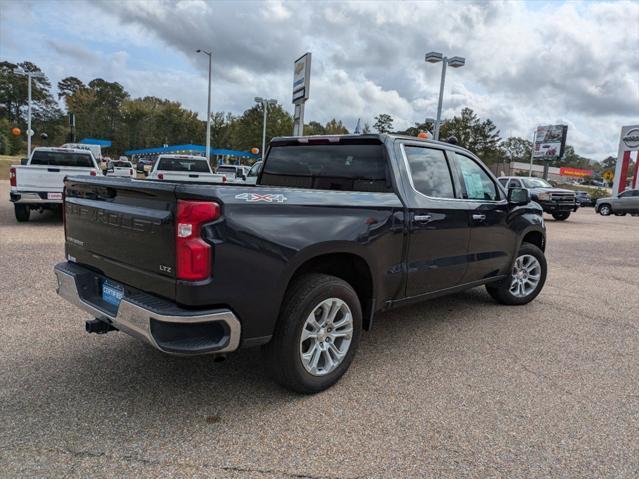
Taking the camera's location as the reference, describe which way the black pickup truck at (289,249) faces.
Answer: facing away from the viewer and to the right of the viewer

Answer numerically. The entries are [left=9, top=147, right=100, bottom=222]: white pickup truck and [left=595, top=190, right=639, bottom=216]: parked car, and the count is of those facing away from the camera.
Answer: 1

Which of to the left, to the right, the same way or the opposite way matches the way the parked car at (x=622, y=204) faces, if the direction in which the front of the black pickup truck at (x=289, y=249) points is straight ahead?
to the left

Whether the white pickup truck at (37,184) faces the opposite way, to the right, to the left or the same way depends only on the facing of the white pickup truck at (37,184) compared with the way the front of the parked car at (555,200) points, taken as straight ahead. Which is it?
the opposite way

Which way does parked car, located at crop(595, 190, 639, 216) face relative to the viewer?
to the viewer's left

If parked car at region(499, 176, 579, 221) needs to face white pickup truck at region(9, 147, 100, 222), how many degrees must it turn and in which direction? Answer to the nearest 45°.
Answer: approximately 90° to its right

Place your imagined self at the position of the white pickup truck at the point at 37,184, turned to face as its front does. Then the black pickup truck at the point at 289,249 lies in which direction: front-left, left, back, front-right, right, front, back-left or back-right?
back

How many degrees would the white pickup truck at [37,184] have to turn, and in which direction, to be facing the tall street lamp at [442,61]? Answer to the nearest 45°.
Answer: approximately 90° to its right

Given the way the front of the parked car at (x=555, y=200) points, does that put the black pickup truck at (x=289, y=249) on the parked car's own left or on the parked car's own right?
on the parked car's own right

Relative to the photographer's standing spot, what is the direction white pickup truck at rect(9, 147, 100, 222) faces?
facing away from the viewer
